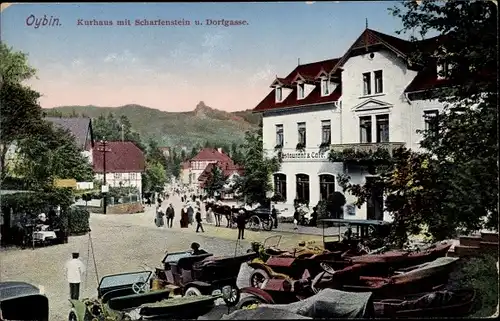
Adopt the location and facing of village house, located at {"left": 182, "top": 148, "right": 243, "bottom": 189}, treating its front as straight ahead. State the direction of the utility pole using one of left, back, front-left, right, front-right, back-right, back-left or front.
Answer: front-right

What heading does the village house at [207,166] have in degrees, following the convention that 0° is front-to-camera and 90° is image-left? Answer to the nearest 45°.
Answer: approximately 45°

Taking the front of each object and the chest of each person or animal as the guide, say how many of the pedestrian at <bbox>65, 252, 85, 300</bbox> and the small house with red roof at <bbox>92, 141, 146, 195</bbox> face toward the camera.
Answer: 1

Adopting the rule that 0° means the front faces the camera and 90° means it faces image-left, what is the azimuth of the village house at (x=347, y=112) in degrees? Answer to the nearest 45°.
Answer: approximately 45°
